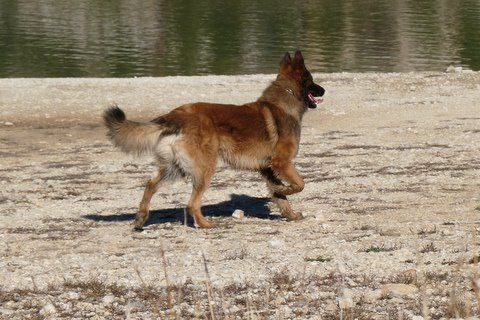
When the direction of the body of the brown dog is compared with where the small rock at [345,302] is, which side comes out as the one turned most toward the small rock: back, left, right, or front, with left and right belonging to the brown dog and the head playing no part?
right

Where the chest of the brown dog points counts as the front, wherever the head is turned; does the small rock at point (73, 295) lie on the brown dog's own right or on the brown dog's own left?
on the brown dog's own right

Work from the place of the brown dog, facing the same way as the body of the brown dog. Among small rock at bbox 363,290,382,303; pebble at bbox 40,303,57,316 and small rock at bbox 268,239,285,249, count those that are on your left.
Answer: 0

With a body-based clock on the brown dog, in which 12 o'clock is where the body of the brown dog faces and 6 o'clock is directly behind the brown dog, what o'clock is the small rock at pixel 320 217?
The small rock is roughly at 12 o'clock from the brown dog.

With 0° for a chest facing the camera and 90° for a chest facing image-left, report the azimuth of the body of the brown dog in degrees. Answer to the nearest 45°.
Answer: approximately 270°

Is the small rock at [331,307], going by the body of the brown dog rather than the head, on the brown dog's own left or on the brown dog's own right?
on the brown dog's own right

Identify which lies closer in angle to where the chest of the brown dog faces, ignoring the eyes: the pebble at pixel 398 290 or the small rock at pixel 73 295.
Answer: the pebble

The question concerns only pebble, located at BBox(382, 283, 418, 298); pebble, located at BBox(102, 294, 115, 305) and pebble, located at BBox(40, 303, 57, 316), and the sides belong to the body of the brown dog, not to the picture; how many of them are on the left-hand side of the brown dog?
0

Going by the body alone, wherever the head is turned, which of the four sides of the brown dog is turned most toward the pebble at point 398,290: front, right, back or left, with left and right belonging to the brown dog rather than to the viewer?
right

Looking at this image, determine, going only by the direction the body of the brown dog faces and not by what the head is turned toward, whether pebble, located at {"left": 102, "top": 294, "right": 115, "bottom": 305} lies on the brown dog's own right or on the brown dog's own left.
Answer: on the brown dog's own right
